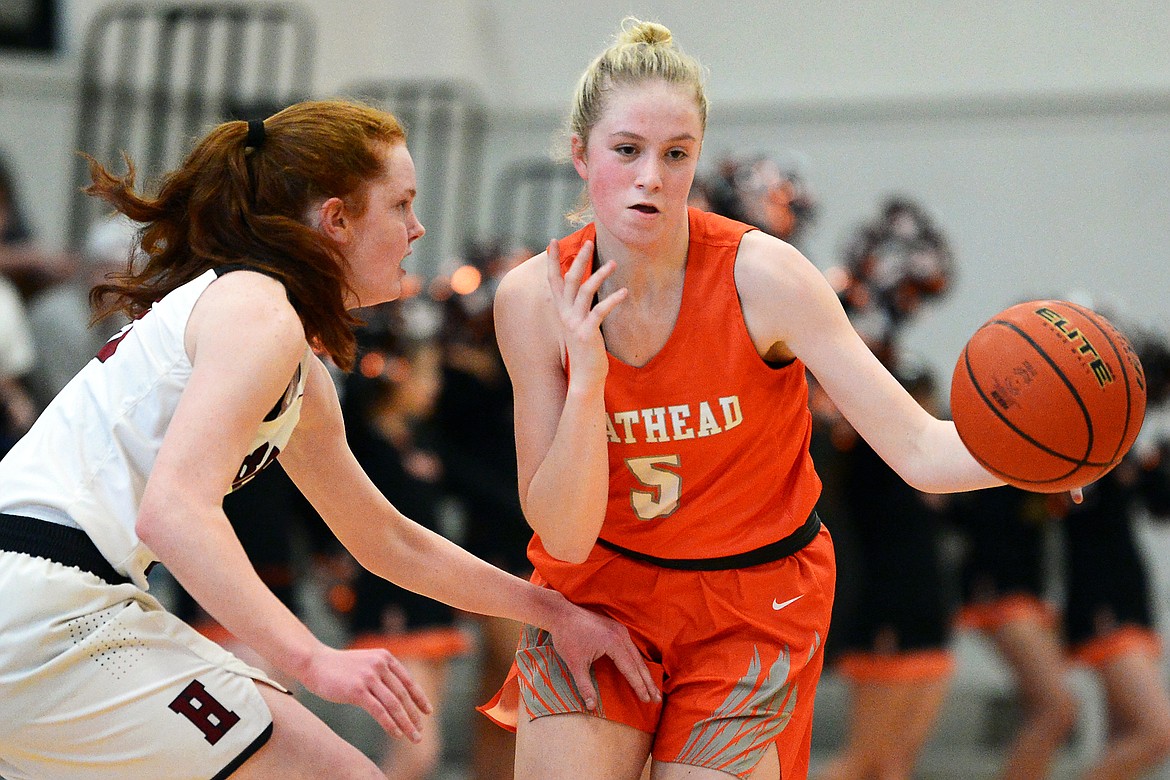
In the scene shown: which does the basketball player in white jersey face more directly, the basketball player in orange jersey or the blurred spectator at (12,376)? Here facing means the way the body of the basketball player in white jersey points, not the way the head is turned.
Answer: the basketball player in orange jersey

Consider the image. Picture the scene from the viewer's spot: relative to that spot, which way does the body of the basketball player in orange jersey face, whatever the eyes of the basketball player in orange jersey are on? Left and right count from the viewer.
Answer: facing the viewer

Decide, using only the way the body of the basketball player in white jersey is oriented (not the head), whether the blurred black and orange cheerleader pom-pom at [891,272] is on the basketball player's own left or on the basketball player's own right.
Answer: on the basketball player's own left

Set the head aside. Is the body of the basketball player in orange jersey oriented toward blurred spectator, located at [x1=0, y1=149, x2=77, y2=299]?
no

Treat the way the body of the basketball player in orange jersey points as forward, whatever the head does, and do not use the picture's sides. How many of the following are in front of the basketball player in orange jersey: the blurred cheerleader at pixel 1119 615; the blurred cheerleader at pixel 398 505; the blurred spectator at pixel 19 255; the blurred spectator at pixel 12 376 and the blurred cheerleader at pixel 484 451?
0

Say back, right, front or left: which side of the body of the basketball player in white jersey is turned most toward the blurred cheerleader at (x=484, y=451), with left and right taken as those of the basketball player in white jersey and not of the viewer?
left

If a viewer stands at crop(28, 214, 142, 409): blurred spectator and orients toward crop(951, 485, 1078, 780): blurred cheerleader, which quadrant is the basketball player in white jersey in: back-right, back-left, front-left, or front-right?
front-right

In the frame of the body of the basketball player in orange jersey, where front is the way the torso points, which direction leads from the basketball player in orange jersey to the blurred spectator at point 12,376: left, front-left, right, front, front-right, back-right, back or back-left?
back-right

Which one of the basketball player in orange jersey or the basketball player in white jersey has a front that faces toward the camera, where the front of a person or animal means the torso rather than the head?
the basketball player in orange jersey

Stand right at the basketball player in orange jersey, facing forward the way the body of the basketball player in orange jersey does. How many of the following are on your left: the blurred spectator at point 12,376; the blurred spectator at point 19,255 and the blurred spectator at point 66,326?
0

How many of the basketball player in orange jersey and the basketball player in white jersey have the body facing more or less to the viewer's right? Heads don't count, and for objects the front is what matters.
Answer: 1

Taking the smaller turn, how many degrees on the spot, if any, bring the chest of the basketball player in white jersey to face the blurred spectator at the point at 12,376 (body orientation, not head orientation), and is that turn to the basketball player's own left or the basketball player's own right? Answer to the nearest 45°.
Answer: approximately 90° to the basketball player's own left

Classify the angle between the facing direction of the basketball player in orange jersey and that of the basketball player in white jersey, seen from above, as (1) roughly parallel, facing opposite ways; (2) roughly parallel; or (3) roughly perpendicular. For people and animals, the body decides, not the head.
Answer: roughly perpendicular

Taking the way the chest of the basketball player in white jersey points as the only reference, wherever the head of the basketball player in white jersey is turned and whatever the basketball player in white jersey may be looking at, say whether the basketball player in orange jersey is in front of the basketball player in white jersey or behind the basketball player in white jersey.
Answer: in front

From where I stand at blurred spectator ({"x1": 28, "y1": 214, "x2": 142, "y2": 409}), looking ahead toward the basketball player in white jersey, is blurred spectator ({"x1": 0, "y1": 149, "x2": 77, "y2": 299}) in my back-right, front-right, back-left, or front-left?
back-right

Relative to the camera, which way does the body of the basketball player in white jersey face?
to the viewer's right

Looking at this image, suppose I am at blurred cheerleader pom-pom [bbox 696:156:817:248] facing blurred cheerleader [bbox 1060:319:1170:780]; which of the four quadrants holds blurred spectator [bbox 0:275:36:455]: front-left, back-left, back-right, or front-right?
back-right

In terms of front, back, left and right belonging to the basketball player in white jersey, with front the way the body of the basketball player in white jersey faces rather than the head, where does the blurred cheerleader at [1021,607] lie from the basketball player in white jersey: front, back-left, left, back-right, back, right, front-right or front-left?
front-left

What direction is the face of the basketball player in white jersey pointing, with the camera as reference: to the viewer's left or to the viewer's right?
to the viewer's right

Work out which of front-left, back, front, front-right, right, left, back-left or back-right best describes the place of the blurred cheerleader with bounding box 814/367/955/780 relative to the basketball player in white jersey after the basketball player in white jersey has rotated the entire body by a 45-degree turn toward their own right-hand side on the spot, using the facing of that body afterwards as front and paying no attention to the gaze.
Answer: left
